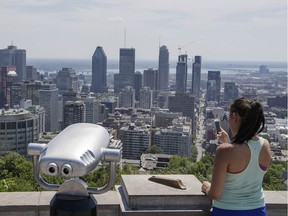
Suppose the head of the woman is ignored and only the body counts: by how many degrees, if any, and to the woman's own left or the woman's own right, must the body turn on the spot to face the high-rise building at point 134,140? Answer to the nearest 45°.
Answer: approximately 45° to the woman's own right

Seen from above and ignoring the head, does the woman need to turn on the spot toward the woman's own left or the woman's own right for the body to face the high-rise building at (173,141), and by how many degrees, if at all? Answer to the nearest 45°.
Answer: approximately 45° to the woman's own right

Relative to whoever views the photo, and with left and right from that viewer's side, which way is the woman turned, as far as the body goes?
facing away from the viewer and to the left of the viewer

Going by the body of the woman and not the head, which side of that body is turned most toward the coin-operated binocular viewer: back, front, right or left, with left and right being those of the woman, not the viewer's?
left

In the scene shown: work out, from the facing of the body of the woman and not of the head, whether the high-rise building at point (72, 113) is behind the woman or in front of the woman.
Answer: in front

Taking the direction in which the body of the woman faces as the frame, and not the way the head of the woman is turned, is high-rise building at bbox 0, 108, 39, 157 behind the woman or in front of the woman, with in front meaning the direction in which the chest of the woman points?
in front

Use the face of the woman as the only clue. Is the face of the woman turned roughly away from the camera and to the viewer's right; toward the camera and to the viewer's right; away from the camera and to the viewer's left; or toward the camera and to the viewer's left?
away from the camera and to the viewer's left
